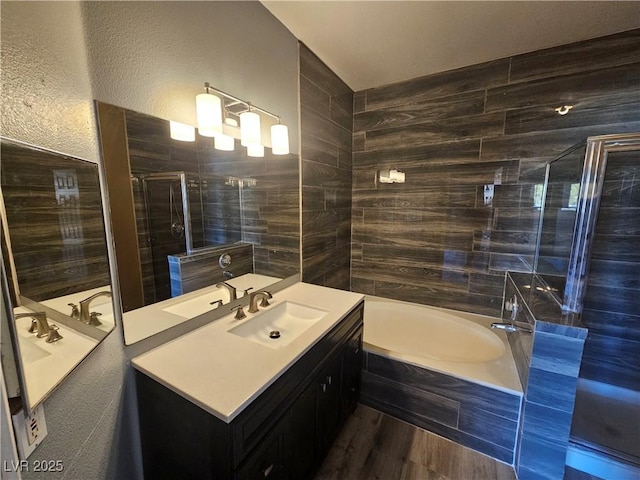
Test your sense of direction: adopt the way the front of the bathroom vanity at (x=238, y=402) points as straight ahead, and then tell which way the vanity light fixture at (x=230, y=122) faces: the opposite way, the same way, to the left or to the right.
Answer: the same way

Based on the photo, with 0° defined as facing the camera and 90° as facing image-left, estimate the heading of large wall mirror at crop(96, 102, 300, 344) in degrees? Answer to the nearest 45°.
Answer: approximately 315°

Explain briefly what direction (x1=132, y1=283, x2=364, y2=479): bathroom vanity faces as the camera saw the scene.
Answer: facing the viewer and to the right of the viewer

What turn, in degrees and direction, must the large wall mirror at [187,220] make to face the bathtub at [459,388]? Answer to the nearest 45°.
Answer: approximately 45° to its left

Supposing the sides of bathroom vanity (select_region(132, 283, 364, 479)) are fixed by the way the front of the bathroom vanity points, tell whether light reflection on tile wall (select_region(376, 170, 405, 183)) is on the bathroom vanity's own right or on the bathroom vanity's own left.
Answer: on the bathroom vanity's own left

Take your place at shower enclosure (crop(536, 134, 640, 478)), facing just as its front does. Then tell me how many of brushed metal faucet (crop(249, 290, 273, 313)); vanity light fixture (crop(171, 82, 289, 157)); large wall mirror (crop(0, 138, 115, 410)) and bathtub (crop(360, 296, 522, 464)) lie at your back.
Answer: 0

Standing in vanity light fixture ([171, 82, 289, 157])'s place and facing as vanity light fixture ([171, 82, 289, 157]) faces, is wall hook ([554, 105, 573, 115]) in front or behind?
in front

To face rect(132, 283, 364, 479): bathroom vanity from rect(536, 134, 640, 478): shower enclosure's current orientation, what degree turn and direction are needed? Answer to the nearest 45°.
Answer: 0° — it already faces it

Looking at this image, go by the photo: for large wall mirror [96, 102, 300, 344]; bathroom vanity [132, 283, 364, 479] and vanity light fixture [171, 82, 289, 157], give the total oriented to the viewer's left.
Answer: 0

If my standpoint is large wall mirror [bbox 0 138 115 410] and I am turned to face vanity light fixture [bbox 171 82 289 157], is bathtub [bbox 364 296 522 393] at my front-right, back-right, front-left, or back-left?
front-right

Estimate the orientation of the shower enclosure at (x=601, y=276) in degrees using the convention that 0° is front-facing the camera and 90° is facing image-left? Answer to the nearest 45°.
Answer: approximately 45°

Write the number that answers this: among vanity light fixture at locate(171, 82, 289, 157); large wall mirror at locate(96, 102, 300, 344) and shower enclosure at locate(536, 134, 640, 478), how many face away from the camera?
0

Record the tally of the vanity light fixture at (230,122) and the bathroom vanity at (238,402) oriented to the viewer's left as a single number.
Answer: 0

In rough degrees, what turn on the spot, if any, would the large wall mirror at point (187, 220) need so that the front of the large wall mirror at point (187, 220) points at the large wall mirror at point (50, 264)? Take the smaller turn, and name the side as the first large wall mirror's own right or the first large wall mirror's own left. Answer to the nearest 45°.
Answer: approximately 90° to the first large wall mirror's own right

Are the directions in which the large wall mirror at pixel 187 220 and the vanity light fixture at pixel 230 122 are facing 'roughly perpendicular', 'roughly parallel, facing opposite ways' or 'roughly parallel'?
roughly parallel

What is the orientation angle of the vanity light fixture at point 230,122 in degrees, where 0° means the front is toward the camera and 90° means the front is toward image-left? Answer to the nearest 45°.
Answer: approximately 315°
